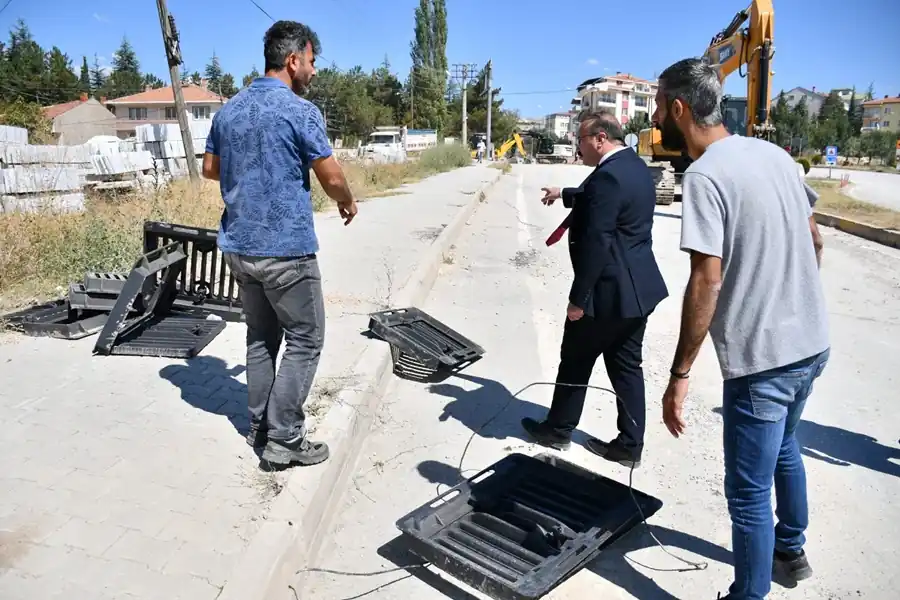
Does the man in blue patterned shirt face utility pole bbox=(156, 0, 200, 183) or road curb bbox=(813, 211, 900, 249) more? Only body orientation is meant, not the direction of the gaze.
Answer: the road curb

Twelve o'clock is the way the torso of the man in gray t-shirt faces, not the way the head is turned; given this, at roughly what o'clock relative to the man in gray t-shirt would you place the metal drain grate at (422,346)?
The metal drain grate is roughly at 12 o'clock from the man in gray t-shirt.

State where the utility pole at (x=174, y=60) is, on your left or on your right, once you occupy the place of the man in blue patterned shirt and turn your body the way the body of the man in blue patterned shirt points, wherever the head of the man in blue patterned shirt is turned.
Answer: on your left

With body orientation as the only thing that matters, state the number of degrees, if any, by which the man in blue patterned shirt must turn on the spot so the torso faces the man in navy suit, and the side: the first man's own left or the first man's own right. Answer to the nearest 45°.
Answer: approximately 45° to the first man's own right

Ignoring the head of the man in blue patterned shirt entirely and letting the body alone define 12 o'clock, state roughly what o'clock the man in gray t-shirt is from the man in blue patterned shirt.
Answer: The man in gray t-shirt is roughly at 3 o'clock from the man in blue patterned shirt.

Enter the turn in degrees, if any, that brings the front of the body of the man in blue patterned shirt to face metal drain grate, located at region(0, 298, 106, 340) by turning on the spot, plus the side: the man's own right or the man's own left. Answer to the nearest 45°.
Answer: approximately 90° to the man's own left

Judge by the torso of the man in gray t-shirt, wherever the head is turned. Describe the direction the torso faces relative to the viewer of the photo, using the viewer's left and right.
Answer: facing away from the viewer and to the left of the viewer

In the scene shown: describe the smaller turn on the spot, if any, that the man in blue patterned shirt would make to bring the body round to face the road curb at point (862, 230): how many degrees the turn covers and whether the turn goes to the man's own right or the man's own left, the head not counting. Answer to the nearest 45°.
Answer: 0° — they already face it

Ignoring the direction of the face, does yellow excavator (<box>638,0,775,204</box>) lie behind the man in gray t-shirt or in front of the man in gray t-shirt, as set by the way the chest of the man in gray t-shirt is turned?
in front

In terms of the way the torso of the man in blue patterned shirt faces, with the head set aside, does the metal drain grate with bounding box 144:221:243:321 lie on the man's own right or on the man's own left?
on the man's own left

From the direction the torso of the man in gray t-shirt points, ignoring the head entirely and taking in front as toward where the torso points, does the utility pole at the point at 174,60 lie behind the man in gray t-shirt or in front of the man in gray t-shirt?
in front
